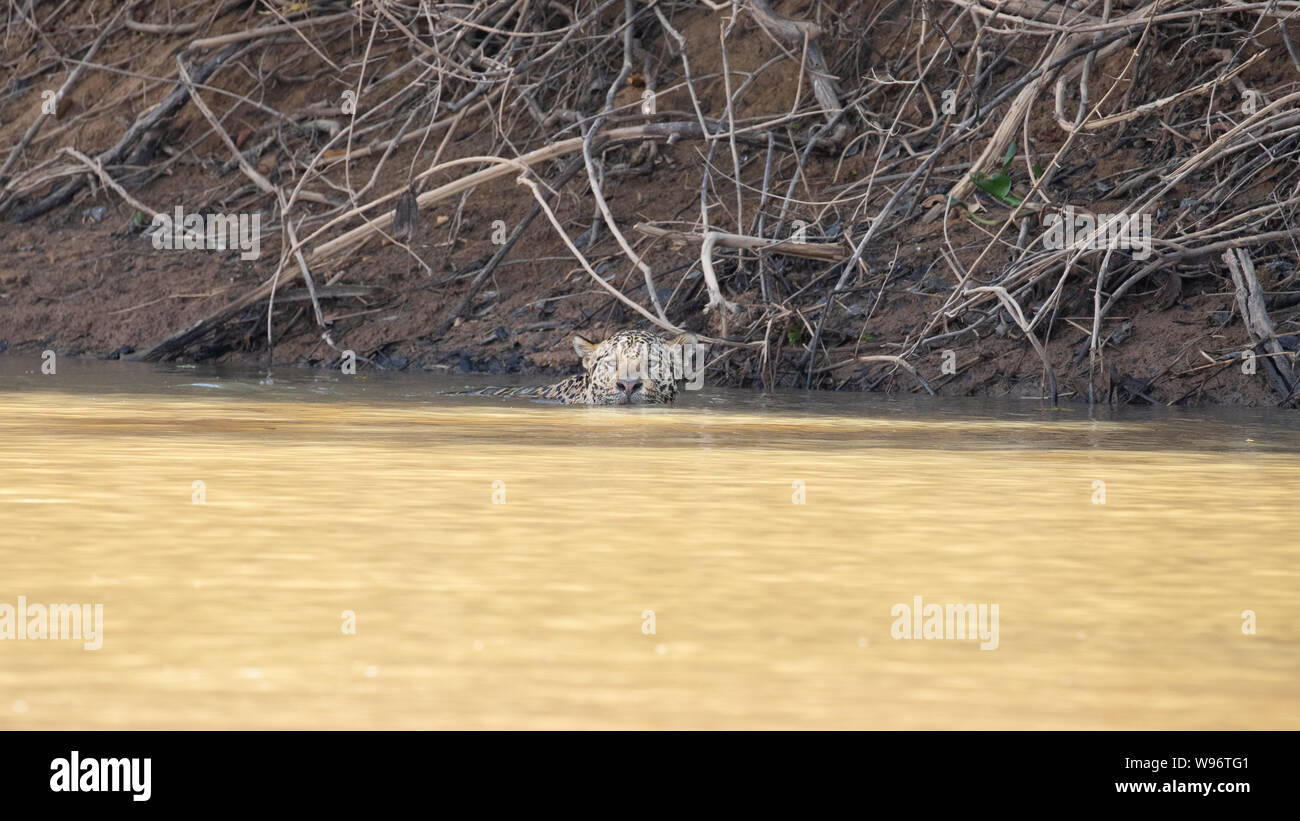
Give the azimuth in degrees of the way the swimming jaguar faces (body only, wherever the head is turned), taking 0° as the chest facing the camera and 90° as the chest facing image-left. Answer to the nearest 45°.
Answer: approximately 315°
